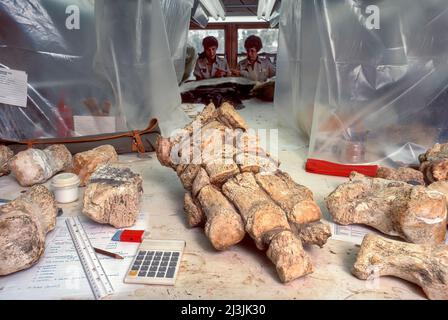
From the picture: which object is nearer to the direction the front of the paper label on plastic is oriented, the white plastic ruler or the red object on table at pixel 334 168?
the white plastic ruler

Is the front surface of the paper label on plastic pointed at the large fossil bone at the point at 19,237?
yes

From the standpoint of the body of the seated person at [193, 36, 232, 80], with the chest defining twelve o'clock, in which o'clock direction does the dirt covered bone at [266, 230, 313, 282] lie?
The dirt covered bone is roughly at 12 o'clock from the seated person.

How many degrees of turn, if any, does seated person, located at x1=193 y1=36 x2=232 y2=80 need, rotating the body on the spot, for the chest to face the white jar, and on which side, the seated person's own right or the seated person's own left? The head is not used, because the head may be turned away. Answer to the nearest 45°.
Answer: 0° — they already face it

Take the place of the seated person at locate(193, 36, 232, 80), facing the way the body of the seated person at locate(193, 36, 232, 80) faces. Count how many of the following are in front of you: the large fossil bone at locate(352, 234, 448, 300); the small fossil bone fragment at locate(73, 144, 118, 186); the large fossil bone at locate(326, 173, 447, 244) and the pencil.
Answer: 4

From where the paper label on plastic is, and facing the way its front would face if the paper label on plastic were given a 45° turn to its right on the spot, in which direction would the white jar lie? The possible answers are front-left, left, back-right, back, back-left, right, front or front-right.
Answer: front-left

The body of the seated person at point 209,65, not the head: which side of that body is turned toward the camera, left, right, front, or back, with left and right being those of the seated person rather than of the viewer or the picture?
front

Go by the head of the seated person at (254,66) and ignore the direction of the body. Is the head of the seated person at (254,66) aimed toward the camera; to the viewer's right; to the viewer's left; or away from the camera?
toward the camera

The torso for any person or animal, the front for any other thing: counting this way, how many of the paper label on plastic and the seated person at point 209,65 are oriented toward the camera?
2

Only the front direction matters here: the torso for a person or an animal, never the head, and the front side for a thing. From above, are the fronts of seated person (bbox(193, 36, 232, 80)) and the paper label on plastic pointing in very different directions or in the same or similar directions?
same or similar directions

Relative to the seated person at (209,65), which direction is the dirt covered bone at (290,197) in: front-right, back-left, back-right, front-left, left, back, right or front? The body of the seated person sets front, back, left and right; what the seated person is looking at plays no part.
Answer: front

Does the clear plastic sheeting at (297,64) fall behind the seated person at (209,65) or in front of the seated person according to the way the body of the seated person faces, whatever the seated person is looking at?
in front

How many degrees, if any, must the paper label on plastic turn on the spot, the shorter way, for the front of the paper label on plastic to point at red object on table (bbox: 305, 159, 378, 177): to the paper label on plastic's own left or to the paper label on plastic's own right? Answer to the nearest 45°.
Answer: approximately 45° to the paper label on plastic's own left

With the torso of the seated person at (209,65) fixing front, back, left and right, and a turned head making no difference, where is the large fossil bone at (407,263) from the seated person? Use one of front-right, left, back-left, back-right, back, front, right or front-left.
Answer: front

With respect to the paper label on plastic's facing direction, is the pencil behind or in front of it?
in front
